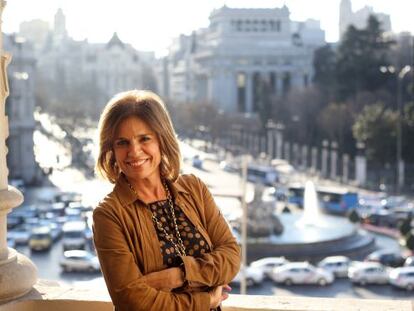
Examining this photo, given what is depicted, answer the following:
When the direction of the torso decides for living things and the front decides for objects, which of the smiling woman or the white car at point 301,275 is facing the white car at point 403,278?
the white car at point 301,275

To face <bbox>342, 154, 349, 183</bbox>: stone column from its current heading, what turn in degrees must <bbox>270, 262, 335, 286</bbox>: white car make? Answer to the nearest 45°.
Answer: approximately 90° to its left

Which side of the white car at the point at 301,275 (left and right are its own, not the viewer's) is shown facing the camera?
right

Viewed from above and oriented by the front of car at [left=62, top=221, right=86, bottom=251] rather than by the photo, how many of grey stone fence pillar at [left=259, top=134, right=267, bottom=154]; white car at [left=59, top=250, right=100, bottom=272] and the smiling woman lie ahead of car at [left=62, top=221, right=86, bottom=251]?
2

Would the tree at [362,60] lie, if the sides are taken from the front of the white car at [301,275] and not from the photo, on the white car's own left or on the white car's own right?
on the white car's own left

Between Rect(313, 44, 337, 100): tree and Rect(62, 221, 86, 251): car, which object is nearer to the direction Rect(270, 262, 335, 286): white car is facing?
the tree

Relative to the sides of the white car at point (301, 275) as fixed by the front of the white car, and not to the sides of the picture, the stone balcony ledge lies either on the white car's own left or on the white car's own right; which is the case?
on the white car's own right

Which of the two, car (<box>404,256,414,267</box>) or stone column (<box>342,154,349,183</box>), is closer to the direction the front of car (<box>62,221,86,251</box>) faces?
the car

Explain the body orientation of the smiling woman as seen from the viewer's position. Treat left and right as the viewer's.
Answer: facing the viewer and to the right of the viewer

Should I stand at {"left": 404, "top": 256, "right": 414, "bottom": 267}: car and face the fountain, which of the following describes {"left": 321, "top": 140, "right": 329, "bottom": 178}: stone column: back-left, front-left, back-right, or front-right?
front-right

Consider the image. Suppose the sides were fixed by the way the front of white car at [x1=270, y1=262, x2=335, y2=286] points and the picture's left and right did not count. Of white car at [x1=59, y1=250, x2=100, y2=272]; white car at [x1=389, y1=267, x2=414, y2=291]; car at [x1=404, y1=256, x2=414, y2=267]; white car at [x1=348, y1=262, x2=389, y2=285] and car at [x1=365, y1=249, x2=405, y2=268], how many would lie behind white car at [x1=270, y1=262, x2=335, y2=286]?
1

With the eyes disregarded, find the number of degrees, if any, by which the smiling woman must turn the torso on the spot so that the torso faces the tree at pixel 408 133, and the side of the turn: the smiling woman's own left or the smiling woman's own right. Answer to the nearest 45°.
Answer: approximately 135° to the smiling woman's own left

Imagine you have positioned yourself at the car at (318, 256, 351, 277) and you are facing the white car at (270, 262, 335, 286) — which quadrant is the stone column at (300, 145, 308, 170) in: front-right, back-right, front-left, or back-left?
back-right

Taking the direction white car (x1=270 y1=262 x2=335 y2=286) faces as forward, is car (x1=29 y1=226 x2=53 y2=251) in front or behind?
behind

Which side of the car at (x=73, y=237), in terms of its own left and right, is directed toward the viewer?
front

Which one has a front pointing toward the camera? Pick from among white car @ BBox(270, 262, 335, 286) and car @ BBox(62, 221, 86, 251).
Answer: the car

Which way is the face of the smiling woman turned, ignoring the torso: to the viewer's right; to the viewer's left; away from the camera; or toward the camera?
toward the camera
